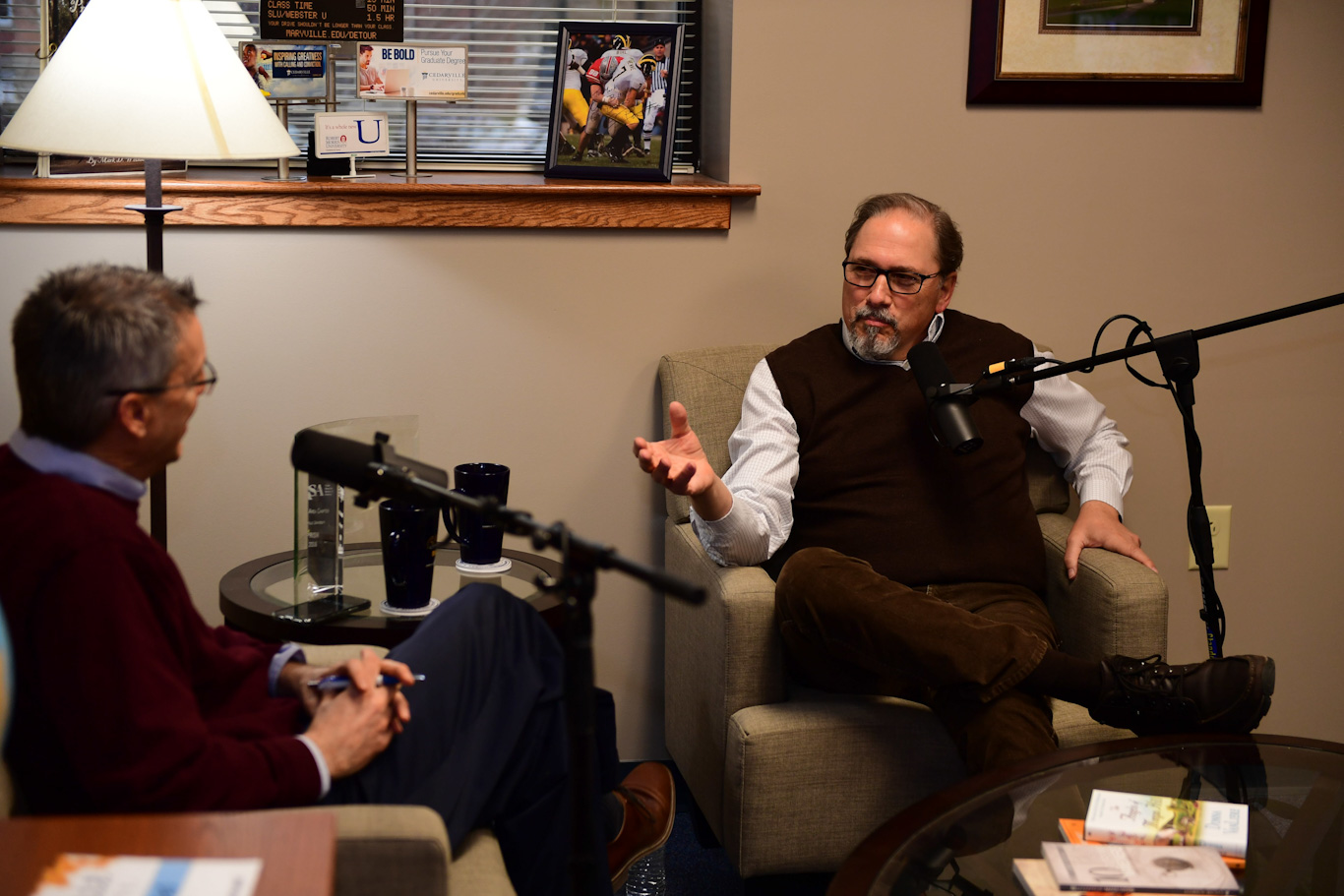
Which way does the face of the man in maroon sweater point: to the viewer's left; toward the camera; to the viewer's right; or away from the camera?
to the viewer's right

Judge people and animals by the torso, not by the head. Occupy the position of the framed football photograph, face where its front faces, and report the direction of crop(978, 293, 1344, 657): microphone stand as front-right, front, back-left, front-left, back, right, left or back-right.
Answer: front-left

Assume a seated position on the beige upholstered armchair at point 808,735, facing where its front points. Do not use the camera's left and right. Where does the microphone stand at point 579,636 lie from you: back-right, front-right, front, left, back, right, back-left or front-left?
front-right

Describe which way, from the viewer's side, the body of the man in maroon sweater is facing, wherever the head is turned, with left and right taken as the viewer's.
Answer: facing to the right of the viewer

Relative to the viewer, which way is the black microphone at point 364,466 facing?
to the viewer's left

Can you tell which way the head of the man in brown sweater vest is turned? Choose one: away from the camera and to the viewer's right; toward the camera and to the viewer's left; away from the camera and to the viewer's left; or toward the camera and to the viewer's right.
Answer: toward the camera and to the viewer's left

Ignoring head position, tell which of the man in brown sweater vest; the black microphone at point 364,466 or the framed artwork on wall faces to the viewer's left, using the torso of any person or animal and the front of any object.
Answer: the black microphone

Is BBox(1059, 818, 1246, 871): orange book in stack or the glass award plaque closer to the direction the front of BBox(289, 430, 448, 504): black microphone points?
the glass award plaque
